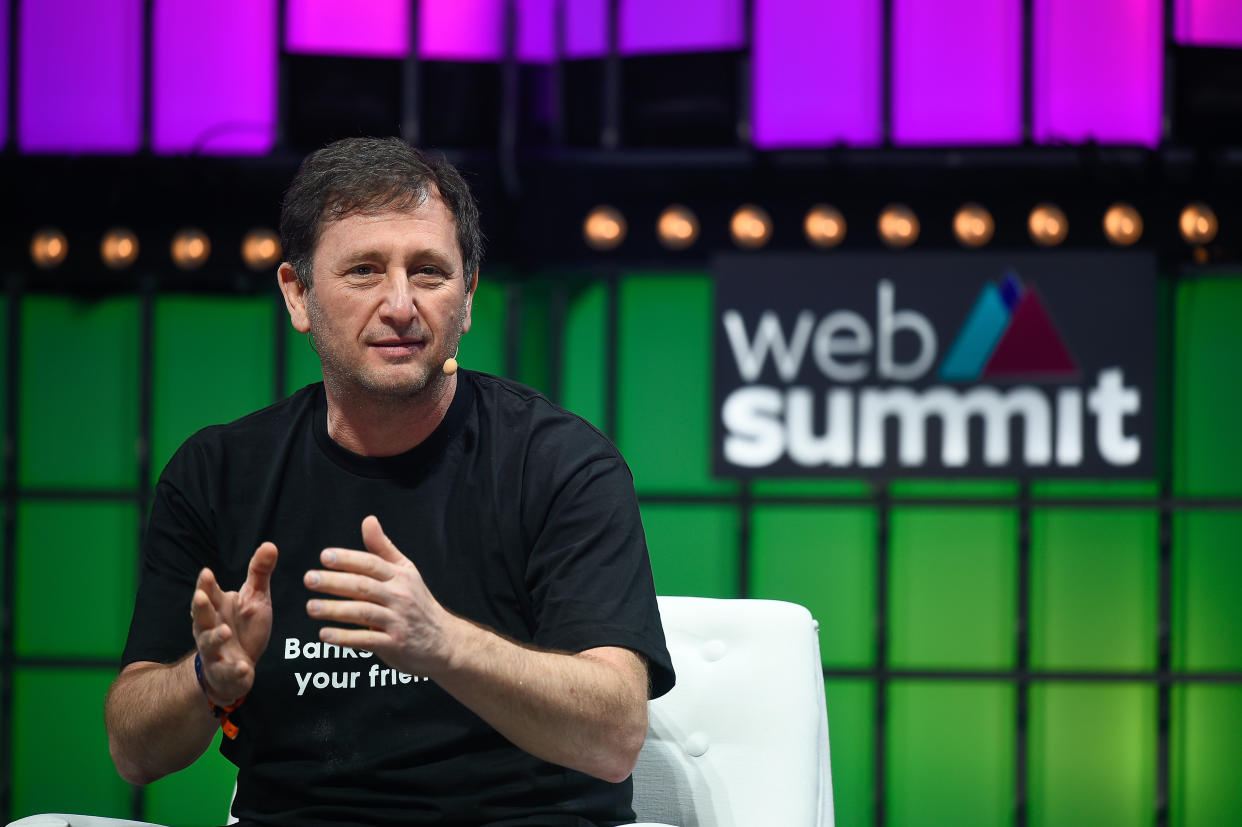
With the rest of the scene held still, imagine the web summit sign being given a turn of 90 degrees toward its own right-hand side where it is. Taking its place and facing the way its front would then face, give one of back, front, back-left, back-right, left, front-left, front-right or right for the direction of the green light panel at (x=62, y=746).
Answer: front

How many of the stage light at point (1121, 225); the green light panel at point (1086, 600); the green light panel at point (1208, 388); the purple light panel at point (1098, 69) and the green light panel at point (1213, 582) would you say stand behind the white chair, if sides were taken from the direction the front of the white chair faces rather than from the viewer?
5

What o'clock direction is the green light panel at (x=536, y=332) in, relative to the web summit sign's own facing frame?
The green light panel is roughly at 3 o'clock from the web summit sign.

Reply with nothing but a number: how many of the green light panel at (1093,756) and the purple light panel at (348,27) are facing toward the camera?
2

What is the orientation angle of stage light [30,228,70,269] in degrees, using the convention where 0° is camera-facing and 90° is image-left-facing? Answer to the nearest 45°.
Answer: approximately 0°

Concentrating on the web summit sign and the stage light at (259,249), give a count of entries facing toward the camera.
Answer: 2

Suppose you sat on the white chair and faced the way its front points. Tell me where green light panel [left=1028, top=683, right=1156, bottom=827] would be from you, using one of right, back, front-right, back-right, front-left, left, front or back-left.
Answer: back

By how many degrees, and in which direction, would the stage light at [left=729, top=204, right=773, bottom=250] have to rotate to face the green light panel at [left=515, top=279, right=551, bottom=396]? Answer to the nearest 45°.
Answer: approximately 90° to its right

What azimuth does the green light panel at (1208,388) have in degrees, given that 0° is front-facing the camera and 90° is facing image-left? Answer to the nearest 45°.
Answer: approximately 0°
